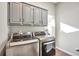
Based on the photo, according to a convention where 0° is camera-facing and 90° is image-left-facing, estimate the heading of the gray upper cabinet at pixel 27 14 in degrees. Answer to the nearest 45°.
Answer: approximately 315°
